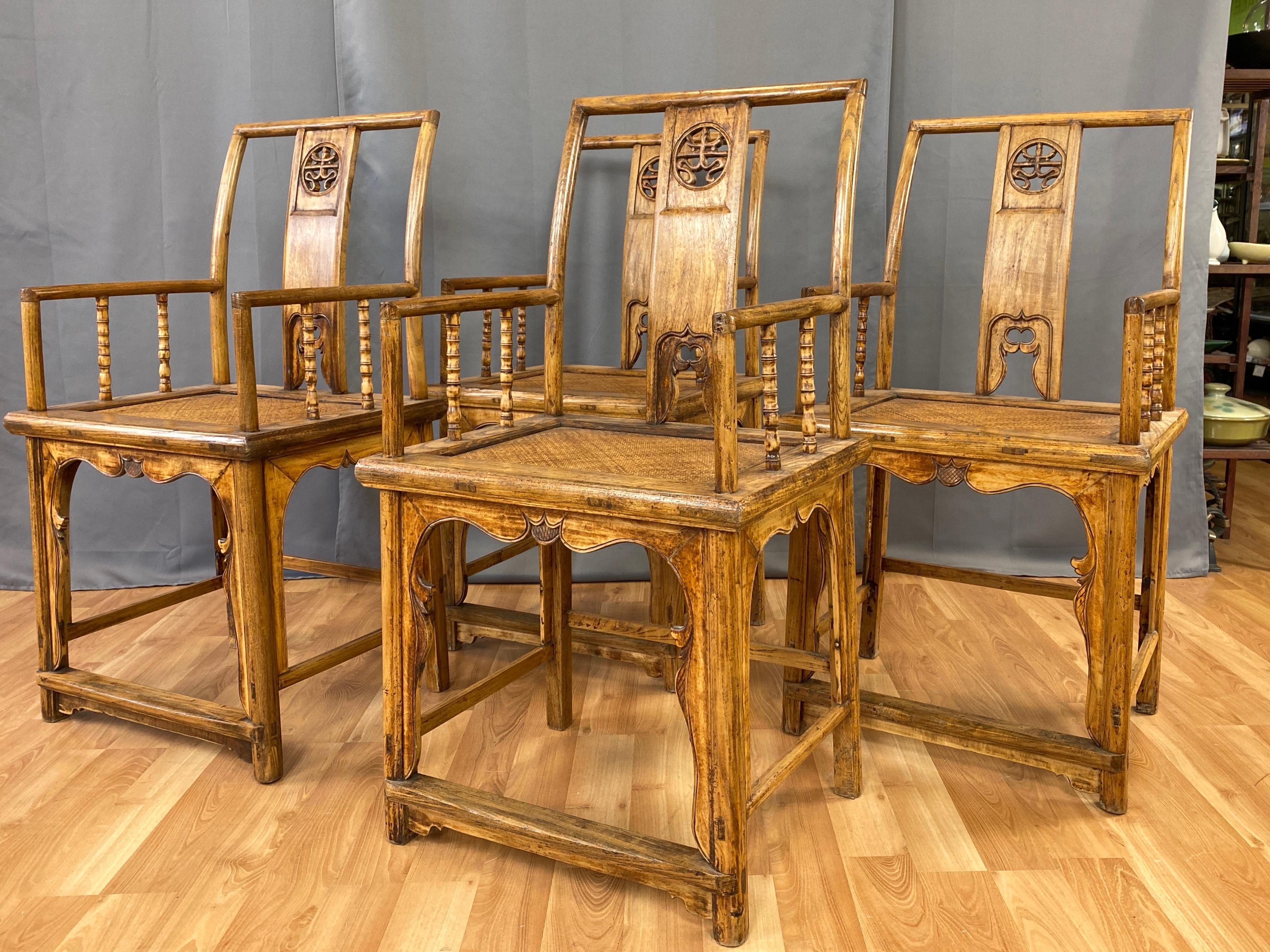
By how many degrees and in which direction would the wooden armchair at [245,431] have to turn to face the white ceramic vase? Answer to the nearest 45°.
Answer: approximately 135° to its left

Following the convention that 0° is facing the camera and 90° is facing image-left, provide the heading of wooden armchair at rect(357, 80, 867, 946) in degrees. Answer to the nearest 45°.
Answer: approximately 45°

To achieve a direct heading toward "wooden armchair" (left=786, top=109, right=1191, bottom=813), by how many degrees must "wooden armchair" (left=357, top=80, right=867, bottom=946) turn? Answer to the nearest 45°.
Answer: approximately 180°

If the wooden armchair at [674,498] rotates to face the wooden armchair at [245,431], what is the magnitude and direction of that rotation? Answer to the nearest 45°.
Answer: approximately 90° to its right

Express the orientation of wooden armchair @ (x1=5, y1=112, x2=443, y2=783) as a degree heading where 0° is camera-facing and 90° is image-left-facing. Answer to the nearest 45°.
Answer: approximately 45°

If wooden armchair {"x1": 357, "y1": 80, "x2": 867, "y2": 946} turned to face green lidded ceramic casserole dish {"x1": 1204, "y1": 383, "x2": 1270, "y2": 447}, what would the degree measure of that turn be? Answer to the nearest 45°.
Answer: approximately 180°

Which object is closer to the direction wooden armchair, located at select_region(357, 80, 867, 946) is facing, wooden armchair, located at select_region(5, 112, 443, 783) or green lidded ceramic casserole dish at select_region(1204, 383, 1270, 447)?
the wooden armchair

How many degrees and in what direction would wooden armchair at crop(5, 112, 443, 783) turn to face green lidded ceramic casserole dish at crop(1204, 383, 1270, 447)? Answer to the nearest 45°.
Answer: approximately 135° to its left

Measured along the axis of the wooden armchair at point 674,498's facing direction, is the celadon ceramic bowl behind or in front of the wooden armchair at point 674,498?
behind
